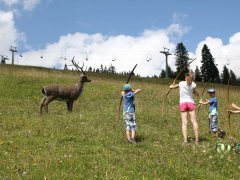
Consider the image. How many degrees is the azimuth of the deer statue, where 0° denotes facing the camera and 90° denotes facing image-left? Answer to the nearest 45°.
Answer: approximately 270°

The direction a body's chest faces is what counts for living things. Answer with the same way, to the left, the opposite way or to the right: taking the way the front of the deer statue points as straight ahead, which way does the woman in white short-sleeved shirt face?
to the left

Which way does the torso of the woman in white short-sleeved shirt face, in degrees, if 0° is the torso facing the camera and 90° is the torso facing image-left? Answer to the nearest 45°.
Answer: approximately 180°

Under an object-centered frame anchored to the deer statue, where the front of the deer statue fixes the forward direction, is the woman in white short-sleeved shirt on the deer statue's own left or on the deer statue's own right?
on the deer statue's own right

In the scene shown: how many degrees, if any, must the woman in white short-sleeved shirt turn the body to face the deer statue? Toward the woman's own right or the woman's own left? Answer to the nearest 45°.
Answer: approximately 45° to the woman's own left

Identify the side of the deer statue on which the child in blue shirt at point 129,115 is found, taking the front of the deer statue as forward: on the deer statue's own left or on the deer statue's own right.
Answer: on the deer statue's own right

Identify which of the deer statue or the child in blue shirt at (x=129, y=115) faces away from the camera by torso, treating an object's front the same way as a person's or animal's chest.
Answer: the child in blue shirt

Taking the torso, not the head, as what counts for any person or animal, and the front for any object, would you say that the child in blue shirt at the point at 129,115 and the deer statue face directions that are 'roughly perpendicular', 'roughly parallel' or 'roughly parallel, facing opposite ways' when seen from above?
roughly perpendicular

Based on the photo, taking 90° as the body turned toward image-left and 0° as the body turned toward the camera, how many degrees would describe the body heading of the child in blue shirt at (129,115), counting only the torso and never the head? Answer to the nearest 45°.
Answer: approximately 180°

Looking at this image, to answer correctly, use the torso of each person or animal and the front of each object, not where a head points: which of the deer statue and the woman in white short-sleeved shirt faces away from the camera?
the woman in white short-sleeved shirt
